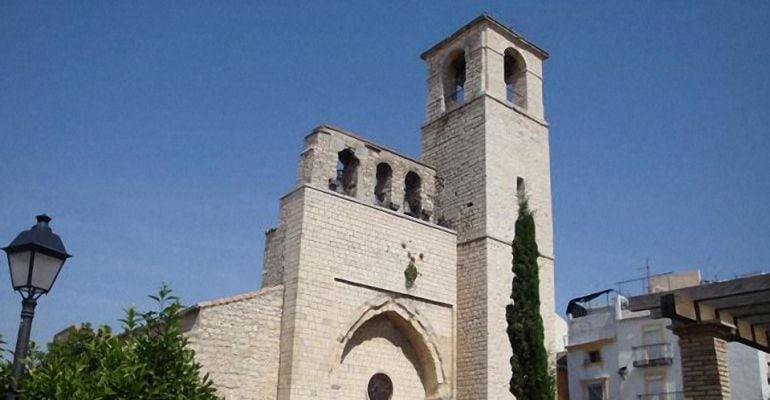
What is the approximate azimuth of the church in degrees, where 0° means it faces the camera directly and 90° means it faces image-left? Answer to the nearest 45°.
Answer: approximately 315°

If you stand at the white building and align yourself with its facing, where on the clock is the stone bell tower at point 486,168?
The stone bell tower is roughly at 2 o'clock from the white building.

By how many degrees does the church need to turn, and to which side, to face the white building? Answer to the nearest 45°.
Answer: approximately 90° to its left

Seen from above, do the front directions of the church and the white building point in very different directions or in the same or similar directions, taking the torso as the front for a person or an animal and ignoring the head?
same or similar directions

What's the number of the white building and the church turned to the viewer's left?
0

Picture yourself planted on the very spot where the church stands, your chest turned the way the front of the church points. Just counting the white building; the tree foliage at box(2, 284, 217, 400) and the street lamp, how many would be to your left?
1

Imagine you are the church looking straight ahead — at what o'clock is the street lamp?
The street lamp is roughly at 2 o'clock from the church.

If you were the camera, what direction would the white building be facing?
facing the viewer and to the right of the viewer
